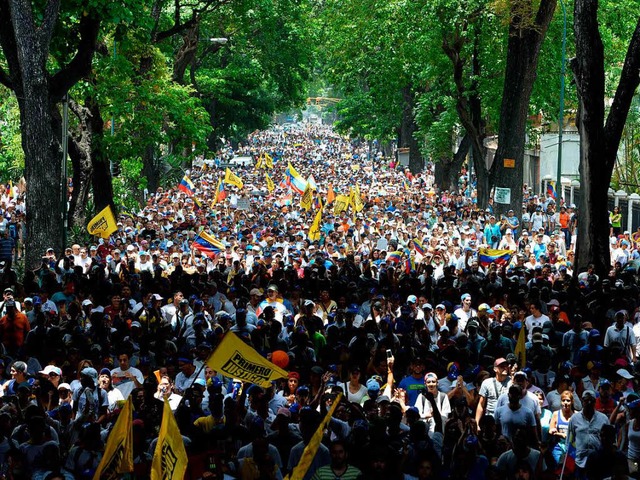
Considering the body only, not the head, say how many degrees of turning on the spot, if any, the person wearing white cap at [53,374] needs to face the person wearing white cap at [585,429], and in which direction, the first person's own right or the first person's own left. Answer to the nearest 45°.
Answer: approximately 90° to the first person's own left

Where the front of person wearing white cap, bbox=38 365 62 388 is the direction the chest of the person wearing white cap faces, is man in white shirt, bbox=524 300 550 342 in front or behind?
behind

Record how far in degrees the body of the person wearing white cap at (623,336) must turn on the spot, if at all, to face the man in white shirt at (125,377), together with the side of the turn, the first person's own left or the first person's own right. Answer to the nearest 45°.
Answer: approximately 45° to the first person's own right

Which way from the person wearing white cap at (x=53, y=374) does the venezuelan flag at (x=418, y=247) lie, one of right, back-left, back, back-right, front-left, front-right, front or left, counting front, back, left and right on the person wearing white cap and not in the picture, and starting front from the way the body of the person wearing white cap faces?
back

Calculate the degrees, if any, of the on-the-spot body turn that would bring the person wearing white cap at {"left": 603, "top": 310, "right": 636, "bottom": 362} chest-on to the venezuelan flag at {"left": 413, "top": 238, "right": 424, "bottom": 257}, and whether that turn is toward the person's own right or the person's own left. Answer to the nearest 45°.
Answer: approximately 135° to the person's own right

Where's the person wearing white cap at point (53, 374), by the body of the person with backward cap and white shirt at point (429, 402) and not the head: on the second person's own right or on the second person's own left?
on the second person's own right

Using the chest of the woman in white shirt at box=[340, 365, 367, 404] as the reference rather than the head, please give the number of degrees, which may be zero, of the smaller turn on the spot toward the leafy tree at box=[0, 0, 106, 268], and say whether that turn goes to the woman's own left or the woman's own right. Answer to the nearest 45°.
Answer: approximately 135° to the woman's own right

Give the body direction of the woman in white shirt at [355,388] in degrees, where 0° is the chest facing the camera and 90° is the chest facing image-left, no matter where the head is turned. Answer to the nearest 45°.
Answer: approximately 0°

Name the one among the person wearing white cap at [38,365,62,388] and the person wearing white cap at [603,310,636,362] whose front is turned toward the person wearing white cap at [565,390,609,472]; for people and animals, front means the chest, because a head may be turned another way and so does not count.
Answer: the person wearing white cap at [603,310,636,362]

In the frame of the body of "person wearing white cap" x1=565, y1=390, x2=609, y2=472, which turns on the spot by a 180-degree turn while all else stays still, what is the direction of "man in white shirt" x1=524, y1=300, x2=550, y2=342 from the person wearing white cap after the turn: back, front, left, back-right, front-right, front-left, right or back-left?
front

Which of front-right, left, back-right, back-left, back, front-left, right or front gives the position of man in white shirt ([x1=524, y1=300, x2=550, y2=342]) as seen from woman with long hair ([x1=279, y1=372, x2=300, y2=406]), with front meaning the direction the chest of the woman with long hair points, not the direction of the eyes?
back-left
